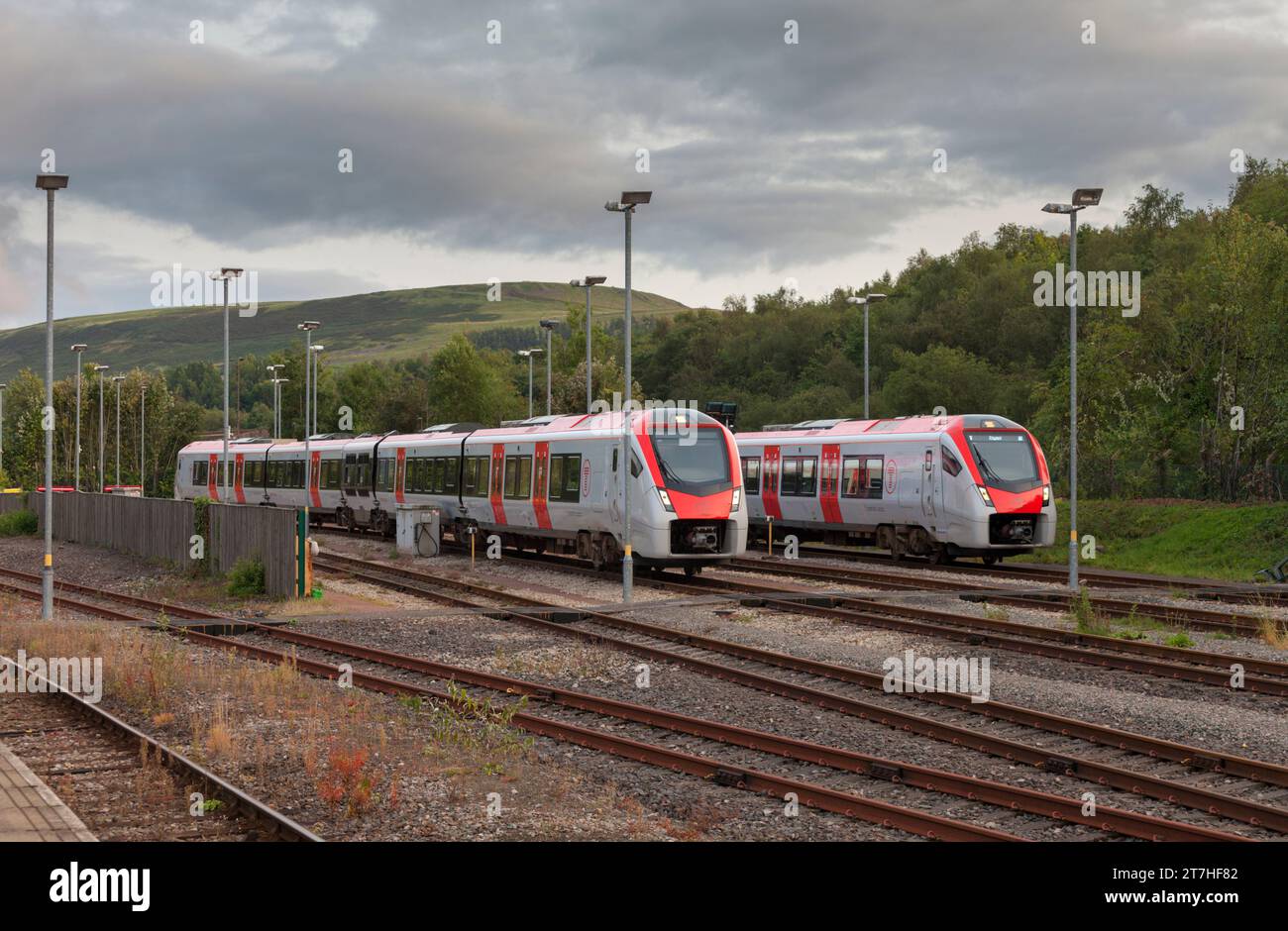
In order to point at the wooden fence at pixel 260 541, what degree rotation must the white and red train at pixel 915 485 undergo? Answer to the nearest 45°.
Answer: approximately 90° to its right

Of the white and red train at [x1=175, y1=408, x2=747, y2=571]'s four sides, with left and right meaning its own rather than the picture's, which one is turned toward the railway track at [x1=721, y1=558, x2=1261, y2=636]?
front

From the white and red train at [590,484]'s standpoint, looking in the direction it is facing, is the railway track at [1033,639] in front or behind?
in front

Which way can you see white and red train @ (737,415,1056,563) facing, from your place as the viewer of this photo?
facing the viewer and to the right of the viewer

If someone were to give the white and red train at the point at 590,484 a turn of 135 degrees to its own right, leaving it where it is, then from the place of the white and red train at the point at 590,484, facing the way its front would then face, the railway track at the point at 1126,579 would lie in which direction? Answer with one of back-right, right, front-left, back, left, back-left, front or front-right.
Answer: back

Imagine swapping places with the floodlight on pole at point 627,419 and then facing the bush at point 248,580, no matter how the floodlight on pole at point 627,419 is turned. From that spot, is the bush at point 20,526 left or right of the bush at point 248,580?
right

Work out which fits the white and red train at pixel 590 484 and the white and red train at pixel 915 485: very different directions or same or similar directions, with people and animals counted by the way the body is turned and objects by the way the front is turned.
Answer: same or similar directions

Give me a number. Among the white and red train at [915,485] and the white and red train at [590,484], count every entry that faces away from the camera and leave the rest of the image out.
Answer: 0

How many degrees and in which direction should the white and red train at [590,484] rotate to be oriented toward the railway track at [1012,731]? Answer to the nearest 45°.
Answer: approximately 45° to its right

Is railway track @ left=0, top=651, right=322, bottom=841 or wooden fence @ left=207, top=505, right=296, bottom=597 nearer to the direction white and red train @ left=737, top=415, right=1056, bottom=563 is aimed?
the railway track

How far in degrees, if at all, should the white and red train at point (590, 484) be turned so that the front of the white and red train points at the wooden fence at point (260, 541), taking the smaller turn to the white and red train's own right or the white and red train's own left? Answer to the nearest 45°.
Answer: approximately 135° to the white and red train's own right
